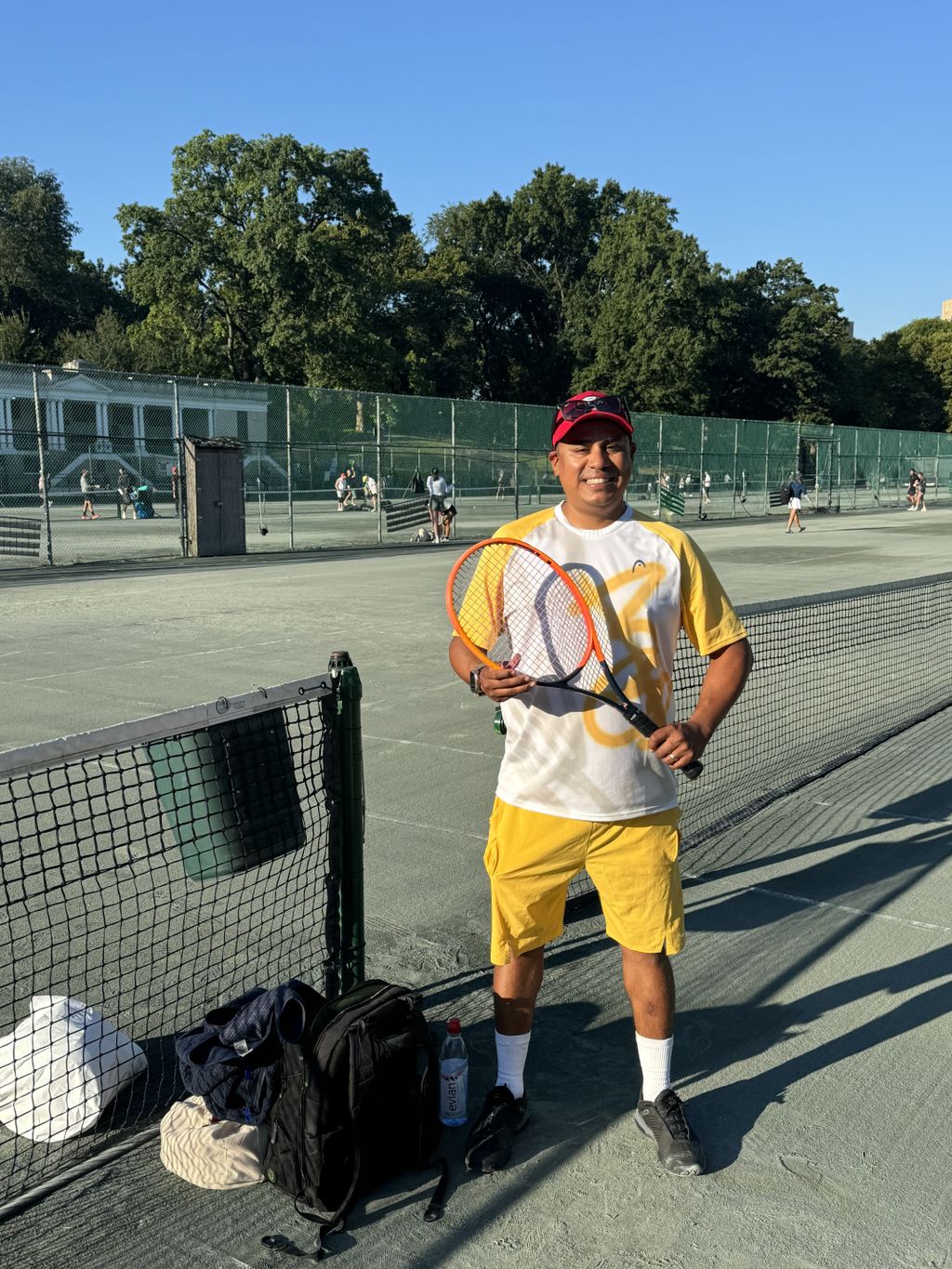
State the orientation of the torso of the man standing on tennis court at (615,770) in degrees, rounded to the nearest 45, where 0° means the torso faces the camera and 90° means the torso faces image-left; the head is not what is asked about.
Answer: approximately 0°

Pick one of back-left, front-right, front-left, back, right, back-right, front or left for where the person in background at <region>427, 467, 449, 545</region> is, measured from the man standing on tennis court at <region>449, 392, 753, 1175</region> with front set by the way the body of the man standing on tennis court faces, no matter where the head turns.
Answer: back

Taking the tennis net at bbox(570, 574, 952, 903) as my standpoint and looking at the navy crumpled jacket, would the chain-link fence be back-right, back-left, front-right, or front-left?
back-right

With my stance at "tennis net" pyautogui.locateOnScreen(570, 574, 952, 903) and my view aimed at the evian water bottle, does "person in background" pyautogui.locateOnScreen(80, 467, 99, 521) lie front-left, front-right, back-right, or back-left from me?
back-right

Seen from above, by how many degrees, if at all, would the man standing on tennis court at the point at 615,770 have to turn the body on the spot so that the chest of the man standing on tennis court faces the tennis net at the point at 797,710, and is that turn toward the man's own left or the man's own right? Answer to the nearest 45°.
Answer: approximately 180°

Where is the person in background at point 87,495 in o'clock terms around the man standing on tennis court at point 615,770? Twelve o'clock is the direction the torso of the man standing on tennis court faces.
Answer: The person in background is roughly at 5 o'clock from the man standing on tennis court.
